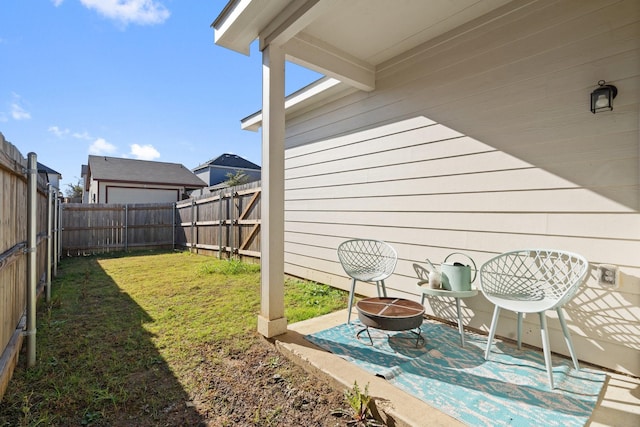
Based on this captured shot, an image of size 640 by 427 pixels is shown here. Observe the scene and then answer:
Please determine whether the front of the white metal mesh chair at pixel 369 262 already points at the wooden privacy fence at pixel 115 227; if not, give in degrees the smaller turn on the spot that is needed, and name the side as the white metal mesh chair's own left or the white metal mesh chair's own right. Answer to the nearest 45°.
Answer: approximately 135° to the white metal mesh chair's own right

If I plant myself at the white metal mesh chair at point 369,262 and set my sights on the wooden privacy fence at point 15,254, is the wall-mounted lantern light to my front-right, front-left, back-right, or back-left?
back-left

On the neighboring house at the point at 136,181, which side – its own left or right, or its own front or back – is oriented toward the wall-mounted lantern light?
front

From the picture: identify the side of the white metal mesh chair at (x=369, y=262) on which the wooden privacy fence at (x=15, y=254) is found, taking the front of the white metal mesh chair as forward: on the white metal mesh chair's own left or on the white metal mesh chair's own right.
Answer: on the white metal mesh chair's own right

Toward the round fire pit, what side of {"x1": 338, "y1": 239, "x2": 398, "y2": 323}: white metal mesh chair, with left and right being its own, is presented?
front

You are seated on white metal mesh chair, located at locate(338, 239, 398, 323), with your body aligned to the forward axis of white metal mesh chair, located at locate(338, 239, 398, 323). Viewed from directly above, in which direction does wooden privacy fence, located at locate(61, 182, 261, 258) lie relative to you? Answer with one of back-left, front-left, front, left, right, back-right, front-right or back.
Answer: back-right

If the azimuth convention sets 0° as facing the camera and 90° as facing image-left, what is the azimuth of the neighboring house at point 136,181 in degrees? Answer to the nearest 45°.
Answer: approximately 0°

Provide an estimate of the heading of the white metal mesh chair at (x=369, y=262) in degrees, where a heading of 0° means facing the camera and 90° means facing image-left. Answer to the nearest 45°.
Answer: approximately 0°

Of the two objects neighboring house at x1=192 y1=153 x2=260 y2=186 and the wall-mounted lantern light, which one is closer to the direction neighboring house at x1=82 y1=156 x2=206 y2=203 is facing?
the wall-mounted lantern light

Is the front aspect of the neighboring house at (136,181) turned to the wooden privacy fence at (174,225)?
yes

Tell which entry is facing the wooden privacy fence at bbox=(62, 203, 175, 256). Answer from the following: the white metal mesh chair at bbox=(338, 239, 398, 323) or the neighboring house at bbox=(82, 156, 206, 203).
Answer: the neighboring house

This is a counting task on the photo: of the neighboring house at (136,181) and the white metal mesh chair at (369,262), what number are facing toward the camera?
2
